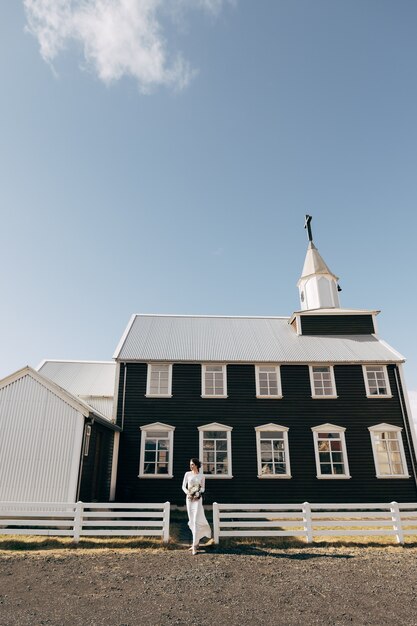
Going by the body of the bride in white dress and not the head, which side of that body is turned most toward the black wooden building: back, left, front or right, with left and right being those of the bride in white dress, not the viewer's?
back

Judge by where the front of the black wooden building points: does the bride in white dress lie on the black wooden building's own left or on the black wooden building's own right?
on the black wooden building's own right

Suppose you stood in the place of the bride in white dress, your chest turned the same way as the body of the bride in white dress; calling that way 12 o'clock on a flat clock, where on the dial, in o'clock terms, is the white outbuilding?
The white outbuilding is roughly at 4 o'clock from the bride in white dress.

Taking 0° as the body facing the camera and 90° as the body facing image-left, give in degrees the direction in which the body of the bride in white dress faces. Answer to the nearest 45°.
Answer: approximately 0°
